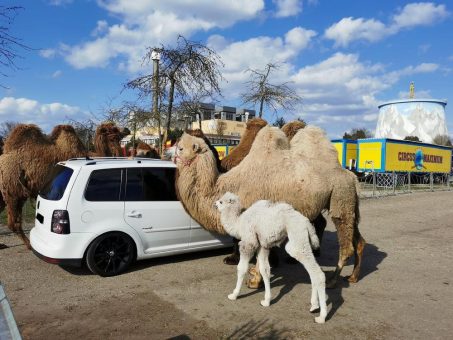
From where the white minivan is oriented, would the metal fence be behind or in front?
in front

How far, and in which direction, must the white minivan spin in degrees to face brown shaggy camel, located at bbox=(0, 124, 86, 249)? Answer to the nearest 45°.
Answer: approximately 90° to its left

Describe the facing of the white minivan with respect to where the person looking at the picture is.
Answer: facing away from the viewer and to the right of the viewer

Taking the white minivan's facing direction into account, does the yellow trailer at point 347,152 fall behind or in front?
in front

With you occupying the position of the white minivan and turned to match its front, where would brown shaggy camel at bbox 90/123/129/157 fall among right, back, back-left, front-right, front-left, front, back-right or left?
front-left

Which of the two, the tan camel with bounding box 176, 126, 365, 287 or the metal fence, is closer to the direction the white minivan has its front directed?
the metal fence

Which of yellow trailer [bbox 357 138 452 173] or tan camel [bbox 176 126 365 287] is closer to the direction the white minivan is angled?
the yellow trailer

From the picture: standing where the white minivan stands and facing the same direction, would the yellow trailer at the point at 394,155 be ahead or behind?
ahead
